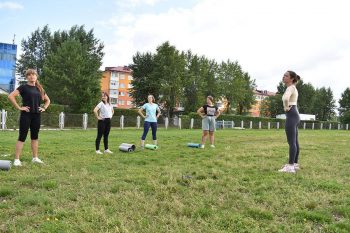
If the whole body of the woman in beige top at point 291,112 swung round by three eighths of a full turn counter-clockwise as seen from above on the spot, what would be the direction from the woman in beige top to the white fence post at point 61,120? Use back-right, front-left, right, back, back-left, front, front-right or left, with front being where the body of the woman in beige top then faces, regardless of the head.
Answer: back

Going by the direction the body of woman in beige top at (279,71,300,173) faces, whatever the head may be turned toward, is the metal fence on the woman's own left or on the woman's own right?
on the woman's own right

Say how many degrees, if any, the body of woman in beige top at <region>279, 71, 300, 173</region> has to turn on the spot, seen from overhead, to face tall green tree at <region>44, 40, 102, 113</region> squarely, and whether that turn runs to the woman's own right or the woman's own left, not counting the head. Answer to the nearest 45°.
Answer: approximately 45° to the woman's own right

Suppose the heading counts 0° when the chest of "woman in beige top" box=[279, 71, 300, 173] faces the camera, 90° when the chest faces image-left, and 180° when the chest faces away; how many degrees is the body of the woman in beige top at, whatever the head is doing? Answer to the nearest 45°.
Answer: approximately 90°
